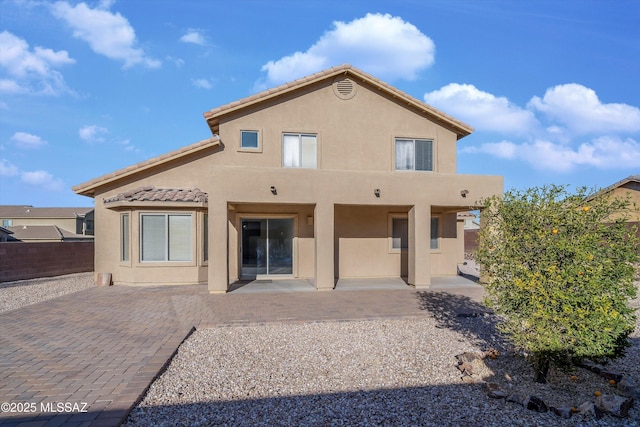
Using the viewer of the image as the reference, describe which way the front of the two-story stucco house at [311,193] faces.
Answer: facing away from the viewer

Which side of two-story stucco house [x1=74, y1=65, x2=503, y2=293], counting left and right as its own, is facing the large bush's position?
back
